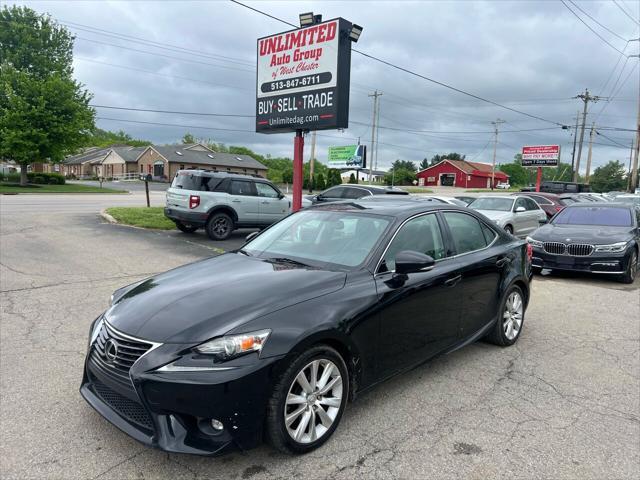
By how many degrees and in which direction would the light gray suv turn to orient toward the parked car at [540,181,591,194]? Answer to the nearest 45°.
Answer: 0° — it already faces it

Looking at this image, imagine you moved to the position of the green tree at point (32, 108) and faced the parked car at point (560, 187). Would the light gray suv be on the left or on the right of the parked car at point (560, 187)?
right

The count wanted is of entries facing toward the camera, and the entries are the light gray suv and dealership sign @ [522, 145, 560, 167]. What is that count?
1

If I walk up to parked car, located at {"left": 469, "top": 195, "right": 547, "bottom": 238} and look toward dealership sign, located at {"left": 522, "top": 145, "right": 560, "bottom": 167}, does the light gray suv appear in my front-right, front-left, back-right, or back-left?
back-left

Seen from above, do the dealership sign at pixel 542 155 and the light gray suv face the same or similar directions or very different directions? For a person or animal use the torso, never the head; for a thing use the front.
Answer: very different directions

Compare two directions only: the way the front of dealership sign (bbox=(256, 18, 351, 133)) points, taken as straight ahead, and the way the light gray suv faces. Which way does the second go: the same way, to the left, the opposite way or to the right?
the opposite way

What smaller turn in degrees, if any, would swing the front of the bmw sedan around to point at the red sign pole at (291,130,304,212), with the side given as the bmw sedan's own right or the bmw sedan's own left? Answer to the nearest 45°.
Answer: approximately 45° to the bmw sedan's own right

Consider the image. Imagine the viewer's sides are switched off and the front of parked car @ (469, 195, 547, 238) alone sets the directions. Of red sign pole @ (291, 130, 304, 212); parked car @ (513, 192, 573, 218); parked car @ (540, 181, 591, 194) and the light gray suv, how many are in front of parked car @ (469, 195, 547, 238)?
2

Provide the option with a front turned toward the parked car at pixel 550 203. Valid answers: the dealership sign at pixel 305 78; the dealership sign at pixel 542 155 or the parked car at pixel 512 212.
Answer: the dealership sign at pixel 542 155

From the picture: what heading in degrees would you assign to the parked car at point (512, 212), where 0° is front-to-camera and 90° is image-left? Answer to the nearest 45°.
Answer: approximately 45°
